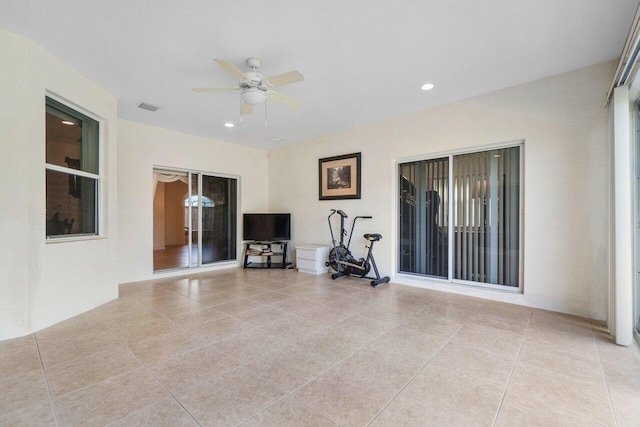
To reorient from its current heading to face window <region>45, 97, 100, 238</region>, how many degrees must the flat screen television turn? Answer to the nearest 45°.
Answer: approximately 45° to its right

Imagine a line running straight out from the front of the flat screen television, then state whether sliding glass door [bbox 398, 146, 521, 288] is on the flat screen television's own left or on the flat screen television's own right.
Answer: on the flat screen television's own left

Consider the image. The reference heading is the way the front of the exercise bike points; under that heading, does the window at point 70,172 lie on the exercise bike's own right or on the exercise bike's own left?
on the exercise bike's own left

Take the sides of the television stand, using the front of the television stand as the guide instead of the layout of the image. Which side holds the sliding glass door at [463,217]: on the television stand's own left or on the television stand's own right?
on the television stand's own left

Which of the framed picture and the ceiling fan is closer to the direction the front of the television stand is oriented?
the ceiling fan

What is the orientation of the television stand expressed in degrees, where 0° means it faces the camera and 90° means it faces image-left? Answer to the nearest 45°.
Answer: approximately 0°

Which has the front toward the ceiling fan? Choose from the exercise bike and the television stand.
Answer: the television stand

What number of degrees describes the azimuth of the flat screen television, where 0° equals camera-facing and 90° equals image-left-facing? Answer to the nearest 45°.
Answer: approximately 0°

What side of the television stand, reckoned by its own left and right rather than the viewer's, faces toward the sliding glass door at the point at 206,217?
right

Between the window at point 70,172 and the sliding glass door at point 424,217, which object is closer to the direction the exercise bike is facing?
the window

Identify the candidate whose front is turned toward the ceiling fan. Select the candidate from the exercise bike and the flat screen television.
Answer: the flat screen television

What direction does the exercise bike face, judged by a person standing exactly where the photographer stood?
facing away from the viewer and to the left of the viewer

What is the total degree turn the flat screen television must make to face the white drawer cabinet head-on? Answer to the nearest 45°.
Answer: approximately 45° to its left
